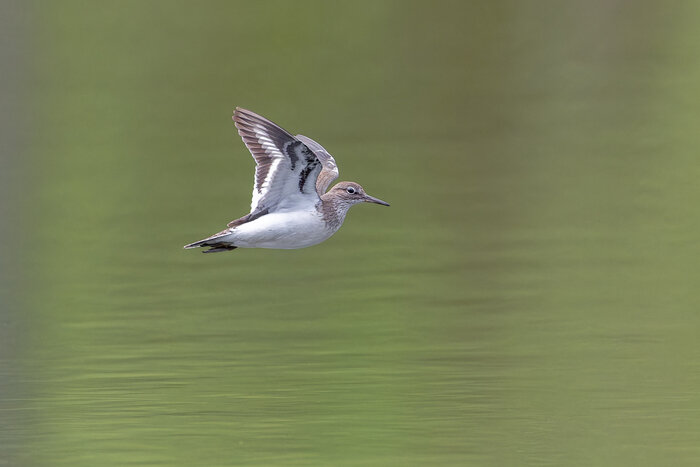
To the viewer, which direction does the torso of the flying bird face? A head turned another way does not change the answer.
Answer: to the viewer's right
